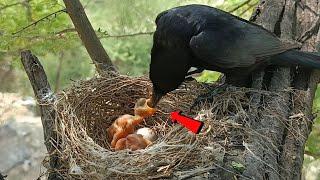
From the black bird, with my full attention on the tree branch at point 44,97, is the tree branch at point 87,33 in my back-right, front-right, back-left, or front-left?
front-right

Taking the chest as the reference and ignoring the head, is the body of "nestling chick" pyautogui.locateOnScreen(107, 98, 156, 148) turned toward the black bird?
yes

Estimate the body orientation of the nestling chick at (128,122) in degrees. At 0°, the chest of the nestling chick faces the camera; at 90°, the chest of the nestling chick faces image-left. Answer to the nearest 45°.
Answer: approximately 270°

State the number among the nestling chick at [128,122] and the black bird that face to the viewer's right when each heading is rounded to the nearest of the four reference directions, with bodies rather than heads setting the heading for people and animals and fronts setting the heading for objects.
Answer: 1

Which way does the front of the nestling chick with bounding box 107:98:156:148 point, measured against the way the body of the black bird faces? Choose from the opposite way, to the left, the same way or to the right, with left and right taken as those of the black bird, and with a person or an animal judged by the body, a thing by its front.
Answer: the opposite way

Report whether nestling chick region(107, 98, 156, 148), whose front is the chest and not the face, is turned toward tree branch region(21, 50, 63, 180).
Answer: no

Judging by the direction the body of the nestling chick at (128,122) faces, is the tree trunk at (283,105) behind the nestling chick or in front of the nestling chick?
in front

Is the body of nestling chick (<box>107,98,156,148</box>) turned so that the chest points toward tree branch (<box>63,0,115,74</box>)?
no

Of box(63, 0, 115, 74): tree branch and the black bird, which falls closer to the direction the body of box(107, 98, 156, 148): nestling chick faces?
the black bird

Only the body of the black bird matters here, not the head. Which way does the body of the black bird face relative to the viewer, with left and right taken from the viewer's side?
facing to the left of the viewer
